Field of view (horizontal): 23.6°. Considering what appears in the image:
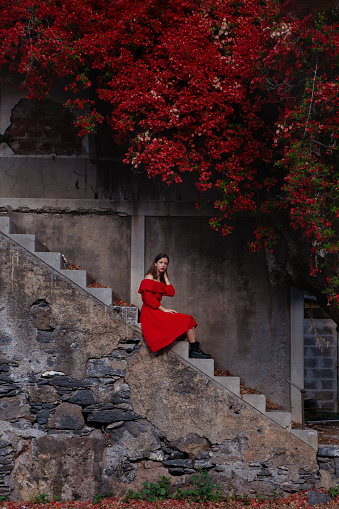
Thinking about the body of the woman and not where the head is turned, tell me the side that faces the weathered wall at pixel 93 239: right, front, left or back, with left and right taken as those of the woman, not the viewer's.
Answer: back

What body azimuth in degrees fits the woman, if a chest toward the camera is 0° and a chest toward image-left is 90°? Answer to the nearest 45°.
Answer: approximately 315°

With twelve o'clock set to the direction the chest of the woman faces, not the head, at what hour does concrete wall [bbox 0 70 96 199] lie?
The concrete wall is roughly at 6 o'clock from the woman.

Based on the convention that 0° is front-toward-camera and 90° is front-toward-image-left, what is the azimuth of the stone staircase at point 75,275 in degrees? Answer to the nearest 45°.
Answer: approximately 270°
